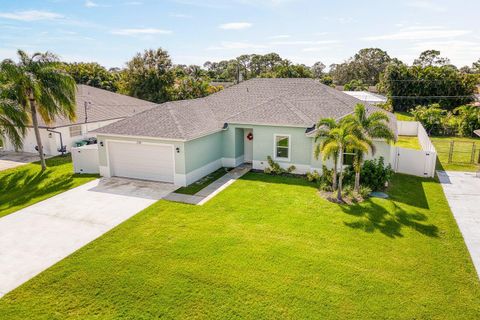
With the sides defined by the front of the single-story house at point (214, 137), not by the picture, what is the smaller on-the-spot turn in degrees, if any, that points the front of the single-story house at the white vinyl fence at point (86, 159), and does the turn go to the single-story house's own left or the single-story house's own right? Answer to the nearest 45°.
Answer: approximately 45° to the single-story house's own right

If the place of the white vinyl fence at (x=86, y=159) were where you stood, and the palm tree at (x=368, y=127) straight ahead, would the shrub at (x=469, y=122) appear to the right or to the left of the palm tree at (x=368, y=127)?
left

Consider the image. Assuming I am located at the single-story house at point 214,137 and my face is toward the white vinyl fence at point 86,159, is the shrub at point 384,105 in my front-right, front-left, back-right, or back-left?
back-right

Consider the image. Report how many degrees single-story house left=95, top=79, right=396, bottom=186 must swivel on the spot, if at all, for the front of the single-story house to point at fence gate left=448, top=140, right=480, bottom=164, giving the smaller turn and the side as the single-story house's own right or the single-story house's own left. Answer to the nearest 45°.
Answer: approximately 135° to the single-story house's own left

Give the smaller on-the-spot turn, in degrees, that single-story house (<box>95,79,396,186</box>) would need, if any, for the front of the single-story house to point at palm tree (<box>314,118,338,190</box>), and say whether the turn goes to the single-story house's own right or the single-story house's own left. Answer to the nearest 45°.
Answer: approximately 90° to the single-story house's own left

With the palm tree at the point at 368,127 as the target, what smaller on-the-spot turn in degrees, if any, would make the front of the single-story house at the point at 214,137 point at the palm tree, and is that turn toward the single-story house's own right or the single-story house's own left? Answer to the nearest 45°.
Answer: approximately 90° to the single-story house's own left

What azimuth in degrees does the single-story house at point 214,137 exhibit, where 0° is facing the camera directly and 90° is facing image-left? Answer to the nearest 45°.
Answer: approximately 45°

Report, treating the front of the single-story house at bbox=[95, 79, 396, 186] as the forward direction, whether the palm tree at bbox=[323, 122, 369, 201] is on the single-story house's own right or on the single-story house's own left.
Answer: on the single-story house's own left
